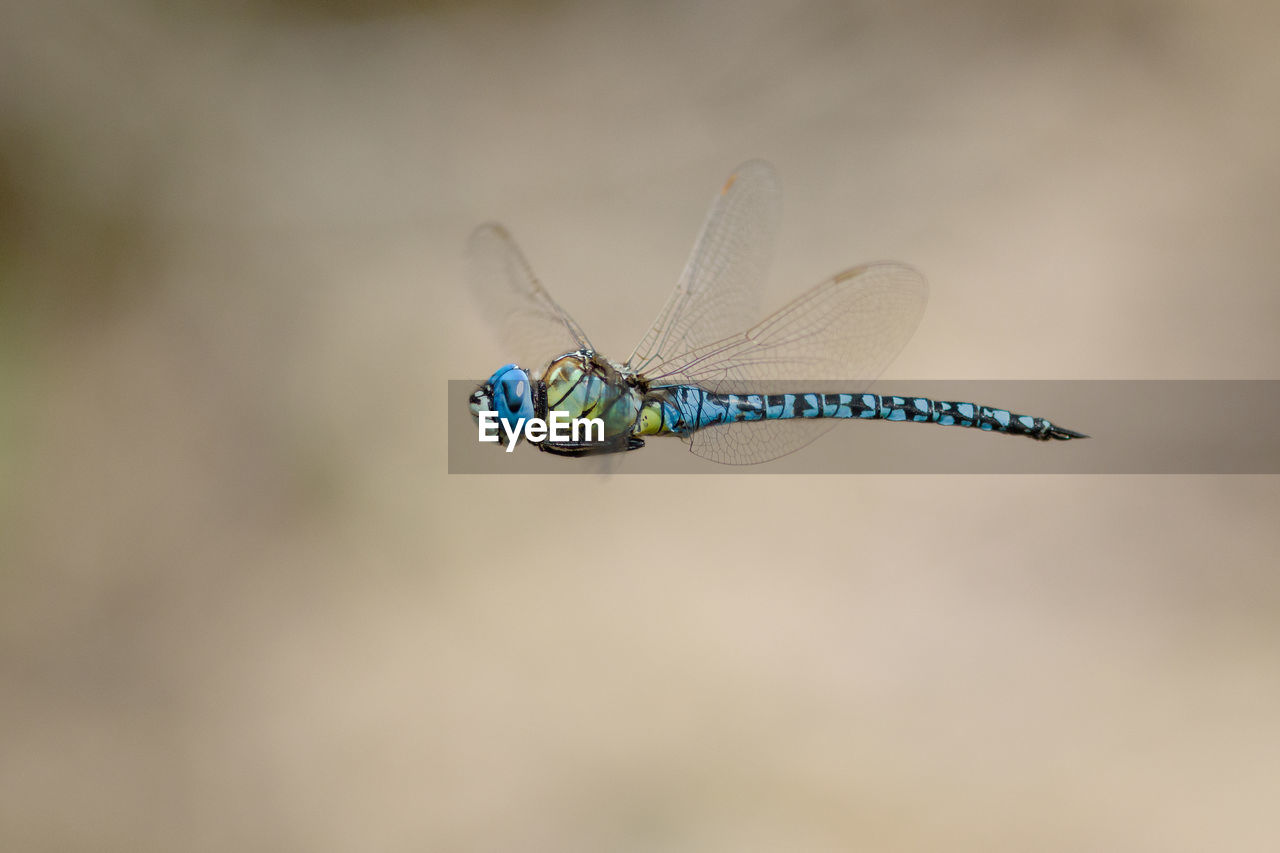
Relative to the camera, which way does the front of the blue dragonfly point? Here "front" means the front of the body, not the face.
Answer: to the viewer's left
